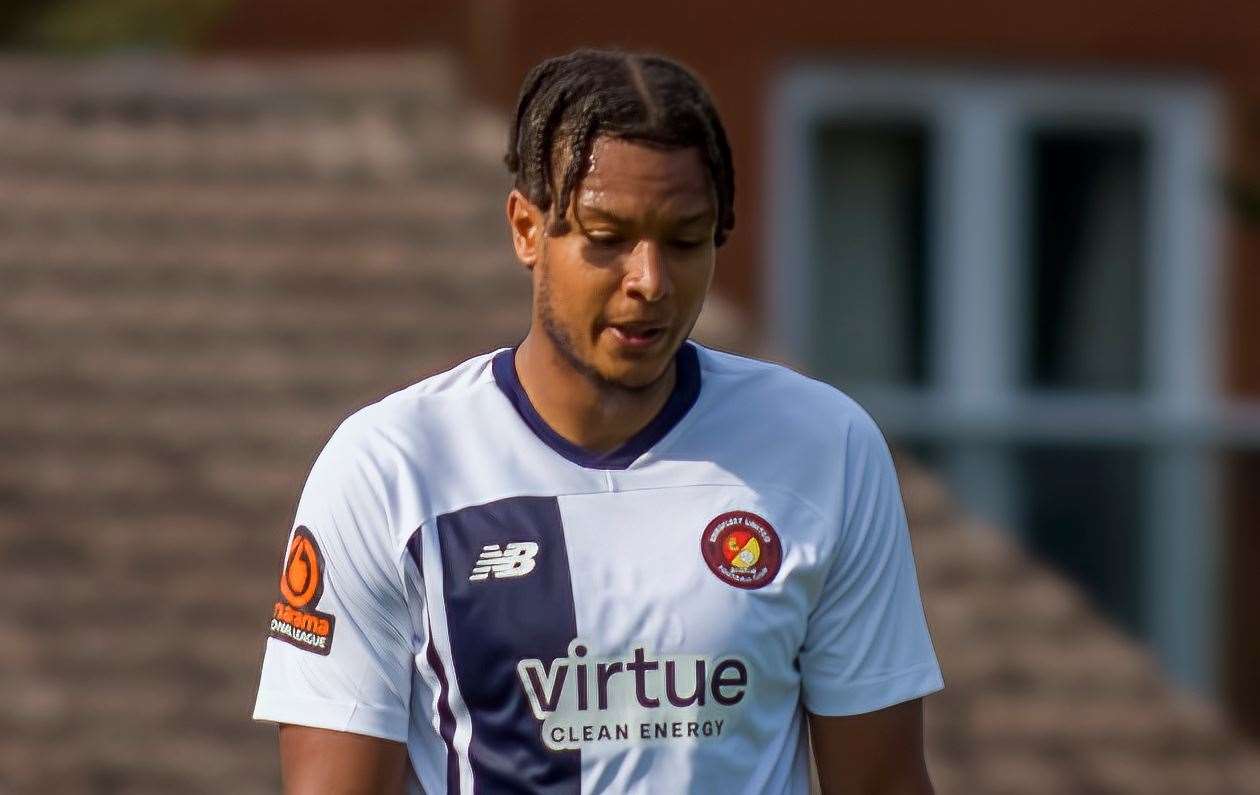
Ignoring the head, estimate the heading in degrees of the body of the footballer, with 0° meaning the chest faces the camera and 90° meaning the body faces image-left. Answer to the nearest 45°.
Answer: approximately 0°
